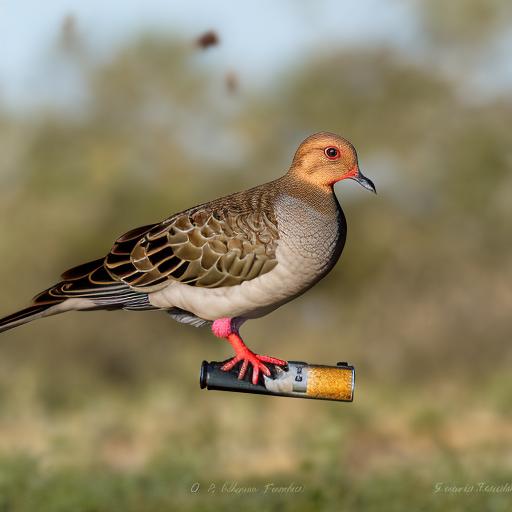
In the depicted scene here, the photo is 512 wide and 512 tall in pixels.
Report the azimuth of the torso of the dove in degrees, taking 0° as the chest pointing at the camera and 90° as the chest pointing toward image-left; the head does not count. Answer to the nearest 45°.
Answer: approximately 270°

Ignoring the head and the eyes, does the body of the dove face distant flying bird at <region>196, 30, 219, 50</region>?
no
